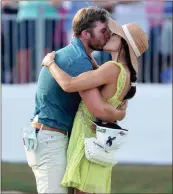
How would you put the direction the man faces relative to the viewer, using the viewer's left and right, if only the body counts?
facing to the right of the viewer

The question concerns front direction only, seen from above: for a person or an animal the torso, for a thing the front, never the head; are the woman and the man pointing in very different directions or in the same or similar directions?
very different directions

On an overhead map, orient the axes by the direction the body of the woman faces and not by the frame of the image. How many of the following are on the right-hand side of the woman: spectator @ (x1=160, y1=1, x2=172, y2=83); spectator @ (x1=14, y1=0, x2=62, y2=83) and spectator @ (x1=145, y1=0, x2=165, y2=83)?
3

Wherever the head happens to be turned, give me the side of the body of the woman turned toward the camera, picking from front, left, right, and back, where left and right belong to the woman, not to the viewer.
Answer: left

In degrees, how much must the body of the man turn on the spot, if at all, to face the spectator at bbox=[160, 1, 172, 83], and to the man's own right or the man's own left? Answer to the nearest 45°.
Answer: approximately 90° to the man's own left

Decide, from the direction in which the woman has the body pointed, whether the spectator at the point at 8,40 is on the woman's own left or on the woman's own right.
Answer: on the woman's own right

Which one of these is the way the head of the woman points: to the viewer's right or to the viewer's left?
to the viewer's left

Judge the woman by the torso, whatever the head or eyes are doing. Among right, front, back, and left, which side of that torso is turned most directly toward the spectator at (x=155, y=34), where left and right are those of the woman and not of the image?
right

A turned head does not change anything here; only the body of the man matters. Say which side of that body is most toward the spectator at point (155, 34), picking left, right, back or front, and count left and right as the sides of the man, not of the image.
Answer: left

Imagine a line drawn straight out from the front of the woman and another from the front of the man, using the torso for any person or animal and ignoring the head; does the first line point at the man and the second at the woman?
yes

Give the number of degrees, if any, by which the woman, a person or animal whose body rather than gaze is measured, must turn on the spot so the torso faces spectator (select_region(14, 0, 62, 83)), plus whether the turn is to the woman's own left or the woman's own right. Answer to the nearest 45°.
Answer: approximately 90° to the woman's own right
